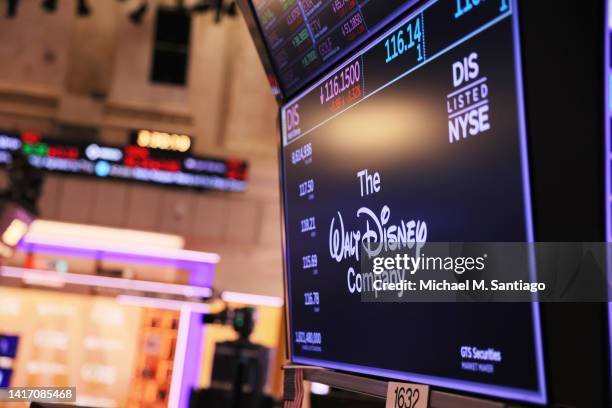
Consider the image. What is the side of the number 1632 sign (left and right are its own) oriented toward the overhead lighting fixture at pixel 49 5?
right

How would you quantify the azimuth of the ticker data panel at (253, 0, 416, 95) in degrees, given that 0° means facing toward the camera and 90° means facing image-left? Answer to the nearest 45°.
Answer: approximately 45°

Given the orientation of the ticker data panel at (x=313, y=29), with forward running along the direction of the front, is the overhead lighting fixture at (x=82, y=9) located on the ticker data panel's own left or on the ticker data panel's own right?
on the ticker data panel's own right

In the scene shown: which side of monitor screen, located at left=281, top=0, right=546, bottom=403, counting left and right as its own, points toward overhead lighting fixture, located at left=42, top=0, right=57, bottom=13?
right
